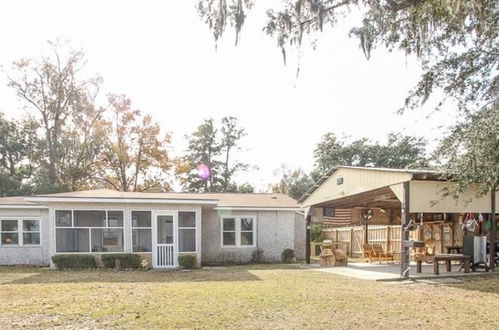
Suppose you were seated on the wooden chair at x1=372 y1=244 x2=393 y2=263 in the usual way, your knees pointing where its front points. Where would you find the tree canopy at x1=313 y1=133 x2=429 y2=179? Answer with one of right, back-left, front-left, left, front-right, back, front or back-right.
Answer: back-left

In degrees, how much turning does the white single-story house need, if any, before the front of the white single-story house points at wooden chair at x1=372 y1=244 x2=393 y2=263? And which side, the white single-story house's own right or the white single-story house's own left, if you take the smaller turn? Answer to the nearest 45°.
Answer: approximately 90° to the white single-story house's own left

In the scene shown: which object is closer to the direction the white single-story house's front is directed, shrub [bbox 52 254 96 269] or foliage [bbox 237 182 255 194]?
the shrub

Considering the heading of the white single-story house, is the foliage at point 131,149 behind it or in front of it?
behind

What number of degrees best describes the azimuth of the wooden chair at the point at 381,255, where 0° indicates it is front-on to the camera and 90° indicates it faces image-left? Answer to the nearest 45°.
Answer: approximately 315°

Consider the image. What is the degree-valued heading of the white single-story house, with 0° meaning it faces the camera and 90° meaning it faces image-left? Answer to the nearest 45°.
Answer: approximately 0°

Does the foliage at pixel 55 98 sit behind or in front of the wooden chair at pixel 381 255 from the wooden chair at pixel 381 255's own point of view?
behind
